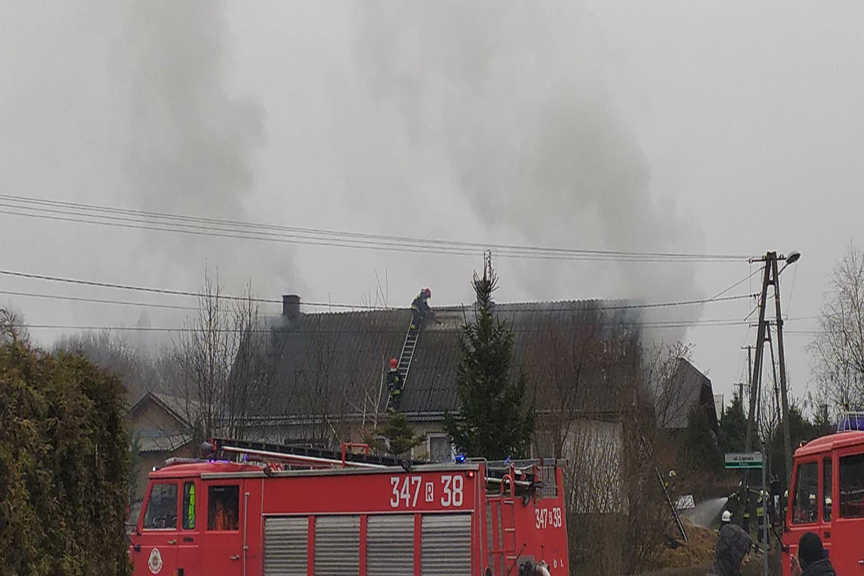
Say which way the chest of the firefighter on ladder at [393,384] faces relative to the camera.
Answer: away from the camera

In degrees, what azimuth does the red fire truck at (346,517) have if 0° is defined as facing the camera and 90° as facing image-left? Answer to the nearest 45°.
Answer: approximately 135°

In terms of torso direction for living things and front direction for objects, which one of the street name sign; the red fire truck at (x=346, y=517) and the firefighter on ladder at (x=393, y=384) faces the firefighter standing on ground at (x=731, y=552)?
the street name sign

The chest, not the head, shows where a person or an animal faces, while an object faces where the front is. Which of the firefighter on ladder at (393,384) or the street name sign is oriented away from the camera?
the firefighter on ladder

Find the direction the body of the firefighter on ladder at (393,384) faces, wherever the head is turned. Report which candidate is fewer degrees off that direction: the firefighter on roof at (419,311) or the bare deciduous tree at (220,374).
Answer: the firefighter on roof

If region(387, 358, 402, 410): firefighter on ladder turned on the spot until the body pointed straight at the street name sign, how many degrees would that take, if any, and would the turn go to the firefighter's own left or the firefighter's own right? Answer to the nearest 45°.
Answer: approximately 180°

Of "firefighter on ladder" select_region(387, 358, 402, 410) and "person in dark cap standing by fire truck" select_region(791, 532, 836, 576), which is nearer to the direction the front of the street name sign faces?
the person in dark cap standing by fire truck

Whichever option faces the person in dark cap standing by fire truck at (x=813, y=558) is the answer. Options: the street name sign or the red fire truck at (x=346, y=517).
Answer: the street name sign

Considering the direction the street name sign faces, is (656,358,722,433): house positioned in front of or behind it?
behind

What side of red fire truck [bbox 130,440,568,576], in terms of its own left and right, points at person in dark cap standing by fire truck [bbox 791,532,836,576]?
back
